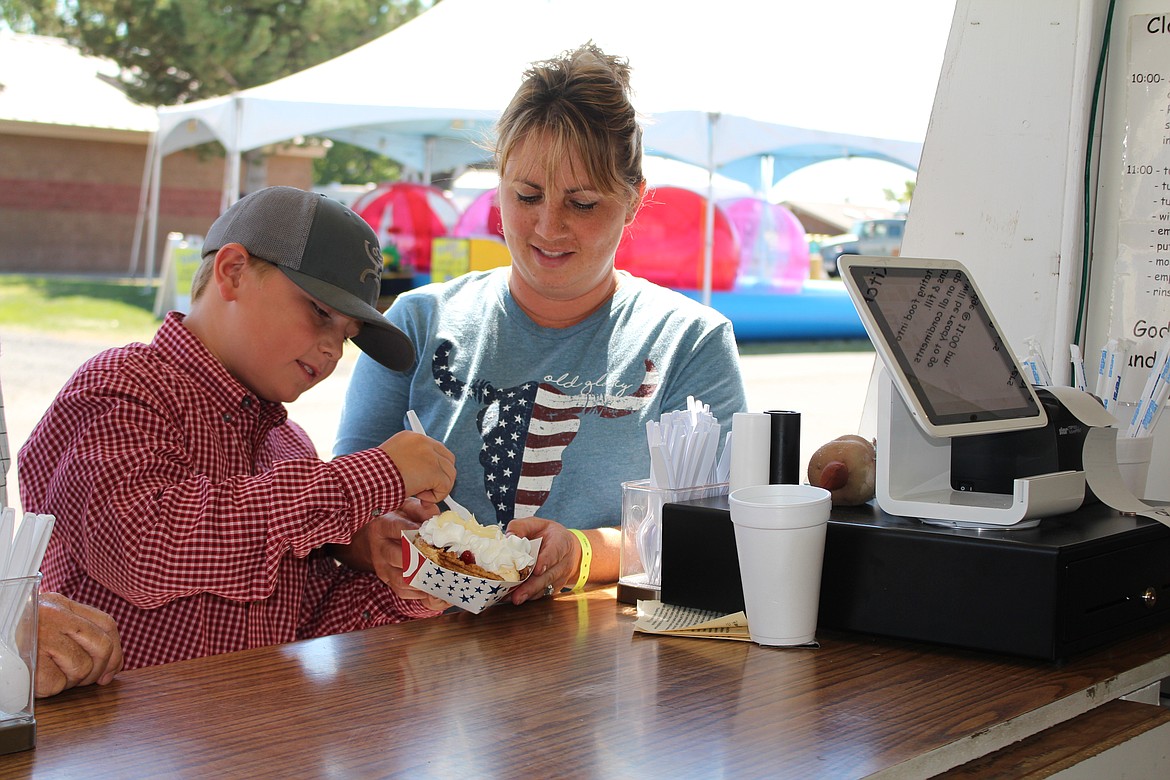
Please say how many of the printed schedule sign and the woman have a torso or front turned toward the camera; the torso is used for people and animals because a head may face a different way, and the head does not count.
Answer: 2

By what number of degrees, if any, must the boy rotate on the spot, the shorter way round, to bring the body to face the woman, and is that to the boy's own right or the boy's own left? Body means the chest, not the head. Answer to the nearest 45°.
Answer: approximately 90° to the boy's own left

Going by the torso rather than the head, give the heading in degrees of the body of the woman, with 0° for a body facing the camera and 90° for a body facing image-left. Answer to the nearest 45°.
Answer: approximately 0°

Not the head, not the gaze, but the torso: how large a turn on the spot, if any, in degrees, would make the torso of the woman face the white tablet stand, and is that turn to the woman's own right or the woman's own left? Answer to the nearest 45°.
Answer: approximately 45° to the woman's own left

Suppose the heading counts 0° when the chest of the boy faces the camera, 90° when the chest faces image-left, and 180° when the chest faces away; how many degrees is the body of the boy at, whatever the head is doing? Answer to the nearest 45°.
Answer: approximately 315°

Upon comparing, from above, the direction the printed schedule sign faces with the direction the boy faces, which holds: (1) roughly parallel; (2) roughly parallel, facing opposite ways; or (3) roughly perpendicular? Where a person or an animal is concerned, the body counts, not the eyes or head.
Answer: roughly perpendicular

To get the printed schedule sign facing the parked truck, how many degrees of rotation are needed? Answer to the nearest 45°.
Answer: approximately 180°
